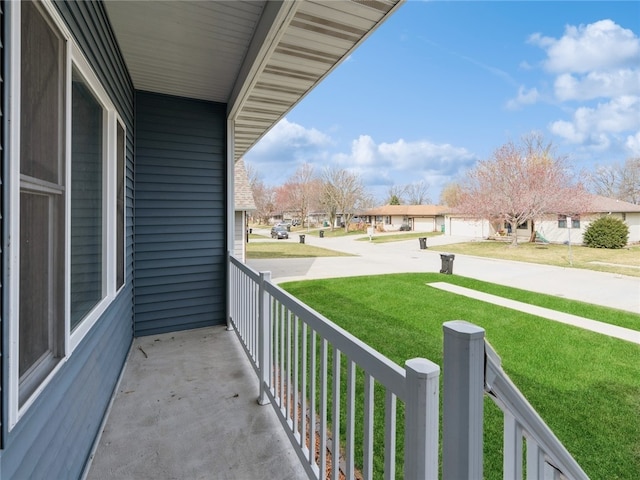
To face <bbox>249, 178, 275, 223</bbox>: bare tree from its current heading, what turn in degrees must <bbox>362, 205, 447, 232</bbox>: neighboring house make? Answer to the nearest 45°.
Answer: approximately 90° to its right

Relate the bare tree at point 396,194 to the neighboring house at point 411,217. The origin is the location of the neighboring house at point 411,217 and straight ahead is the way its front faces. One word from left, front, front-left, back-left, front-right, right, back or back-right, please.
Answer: back

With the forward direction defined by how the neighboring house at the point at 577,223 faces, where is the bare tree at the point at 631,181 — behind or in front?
behind

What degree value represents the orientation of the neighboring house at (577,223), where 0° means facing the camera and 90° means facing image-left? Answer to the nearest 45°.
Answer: approximately 45°

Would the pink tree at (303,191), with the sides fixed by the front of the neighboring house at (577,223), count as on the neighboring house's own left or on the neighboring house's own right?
on the neighboring house's own right

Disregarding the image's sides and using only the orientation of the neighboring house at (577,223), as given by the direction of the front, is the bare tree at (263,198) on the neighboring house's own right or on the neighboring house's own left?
on the neighboring house's own right

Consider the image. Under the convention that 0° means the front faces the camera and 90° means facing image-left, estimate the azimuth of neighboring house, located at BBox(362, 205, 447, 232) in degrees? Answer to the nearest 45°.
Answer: approximately 0°

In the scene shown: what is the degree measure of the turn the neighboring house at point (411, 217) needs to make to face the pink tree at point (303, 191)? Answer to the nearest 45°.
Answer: approximately 90° to its right

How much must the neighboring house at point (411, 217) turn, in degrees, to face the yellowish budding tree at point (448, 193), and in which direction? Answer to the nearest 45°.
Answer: approximately 135° to its left
